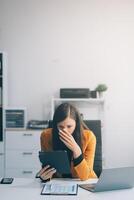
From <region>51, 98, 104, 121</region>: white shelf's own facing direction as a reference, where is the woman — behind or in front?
in front

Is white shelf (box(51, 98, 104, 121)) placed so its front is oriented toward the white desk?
yes

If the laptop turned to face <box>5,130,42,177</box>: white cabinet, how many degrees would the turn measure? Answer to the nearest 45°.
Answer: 0° — it already faces it

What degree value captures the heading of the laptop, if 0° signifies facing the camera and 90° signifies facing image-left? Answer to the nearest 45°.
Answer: approximately 135°

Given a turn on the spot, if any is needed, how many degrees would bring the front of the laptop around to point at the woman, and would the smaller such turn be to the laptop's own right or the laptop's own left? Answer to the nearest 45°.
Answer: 0° — it already faces them

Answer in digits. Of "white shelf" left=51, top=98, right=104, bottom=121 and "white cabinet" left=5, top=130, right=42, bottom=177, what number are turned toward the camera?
2

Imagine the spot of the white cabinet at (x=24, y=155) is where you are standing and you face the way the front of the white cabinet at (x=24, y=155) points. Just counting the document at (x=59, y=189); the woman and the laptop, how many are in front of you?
3

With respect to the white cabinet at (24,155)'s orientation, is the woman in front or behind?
in front

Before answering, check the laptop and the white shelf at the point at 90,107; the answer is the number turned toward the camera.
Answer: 1

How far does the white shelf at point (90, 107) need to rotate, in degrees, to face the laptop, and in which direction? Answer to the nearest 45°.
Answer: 0° — it already faces it

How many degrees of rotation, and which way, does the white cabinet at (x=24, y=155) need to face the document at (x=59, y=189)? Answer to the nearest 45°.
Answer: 0° — it already faces it

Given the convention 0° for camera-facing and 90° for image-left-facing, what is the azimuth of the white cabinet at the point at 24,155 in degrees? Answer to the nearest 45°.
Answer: approximately 0°

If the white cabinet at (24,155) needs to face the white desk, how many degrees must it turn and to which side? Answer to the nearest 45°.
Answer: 0° — it already faces it
